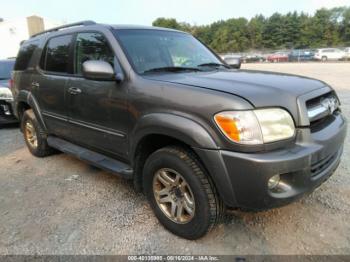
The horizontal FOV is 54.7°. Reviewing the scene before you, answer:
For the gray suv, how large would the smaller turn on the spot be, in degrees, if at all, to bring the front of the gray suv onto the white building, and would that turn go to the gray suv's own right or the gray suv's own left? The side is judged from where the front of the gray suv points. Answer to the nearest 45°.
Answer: approximately 180°

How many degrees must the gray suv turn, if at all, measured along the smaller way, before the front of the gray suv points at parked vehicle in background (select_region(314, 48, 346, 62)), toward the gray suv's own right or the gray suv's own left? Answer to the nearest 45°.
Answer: approximately 90° to the gray suv's own left

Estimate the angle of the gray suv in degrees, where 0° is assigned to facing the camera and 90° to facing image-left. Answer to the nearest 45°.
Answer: approximately 315°

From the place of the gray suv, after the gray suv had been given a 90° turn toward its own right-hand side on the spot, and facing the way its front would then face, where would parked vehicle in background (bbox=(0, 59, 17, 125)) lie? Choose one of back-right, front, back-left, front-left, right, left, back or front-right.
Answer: right

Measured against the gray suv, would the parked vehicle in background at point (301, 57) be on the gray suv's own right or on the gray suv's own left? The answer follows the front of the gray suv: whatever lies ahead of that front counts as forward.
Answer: on the gray suv's own left
